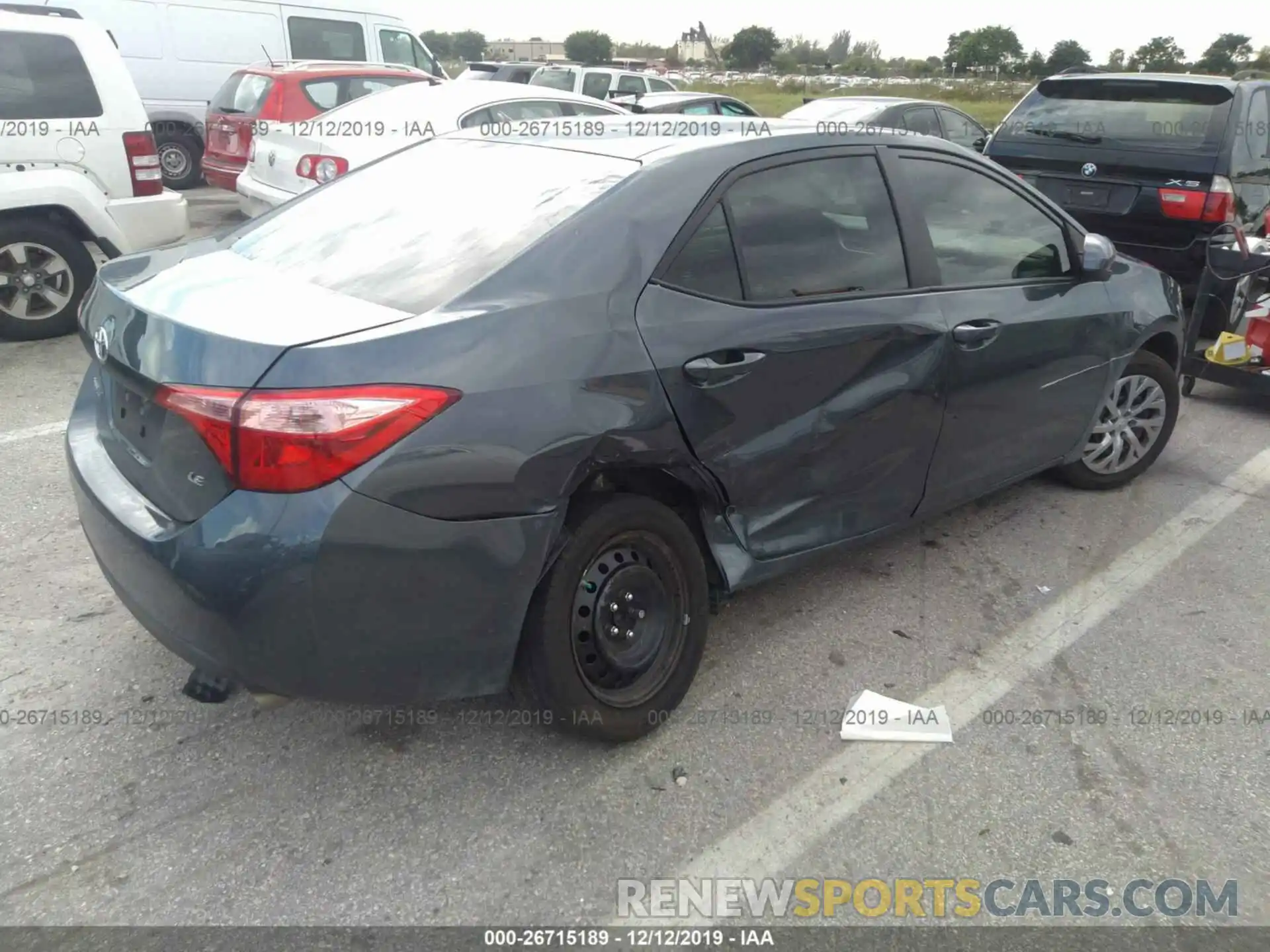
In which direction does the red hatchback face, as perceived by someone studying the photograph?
facing away from the viewer and to the right of the viewer

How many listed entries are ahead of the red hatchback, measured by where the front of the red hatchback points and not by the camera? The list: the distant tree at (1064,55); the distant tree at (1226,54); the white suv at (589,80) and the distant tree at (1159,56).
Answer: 4

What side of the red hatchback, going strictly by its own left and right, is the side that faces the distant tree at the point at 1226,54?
front

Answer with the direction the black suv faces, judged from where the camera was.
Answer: facing away from the viewer and to the right of the viewer

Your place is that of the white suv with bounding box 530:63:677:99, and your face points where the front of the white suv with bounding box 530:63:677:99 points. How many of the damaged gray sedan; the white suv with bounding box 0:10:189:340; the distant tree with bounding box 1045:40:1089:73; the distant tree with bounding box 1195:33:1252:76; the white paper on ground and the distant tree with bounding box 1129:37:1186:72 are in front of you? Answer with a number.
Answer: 3

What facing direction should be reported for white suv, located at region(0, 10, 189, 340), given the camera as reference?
facing to the left of the viewer

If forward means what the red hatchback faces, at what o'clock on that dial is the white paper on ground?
The white paper on ground is roughly at 4 o'clock from the red hatchback.

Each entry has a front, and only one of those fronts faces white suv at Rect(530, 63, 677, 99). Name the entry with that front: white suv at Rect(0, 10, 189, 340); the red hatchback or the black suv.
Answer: the red hatchback

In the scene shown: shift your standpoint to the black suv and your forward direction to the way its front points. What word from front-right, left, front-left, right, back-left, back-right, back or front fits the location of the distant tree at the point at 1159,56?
front-left

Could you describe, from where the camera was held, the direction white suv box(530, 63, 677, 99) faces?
facing away from the viewer and to the right of the viewer

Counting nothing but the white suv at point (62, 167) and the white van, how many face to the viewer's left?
1

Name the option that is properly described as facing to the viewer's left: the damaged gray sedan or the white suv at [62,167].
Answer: the white suv

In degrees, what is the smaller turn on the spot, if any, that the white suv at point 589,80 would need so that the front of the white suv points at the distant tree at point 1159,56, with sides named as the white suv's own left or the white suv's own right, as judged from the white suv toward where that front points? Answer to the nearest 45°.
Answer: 0° — it already faces it
